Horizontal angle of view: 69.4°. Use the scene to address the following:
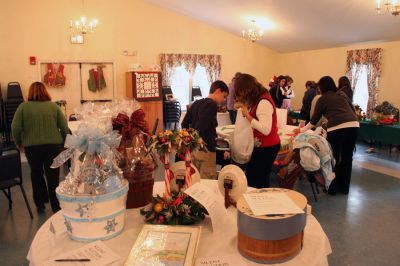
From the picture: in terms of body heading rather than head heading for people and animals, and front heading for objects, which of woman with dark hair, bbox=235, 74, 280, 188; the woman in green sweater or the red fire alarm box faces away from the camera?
the woman in green sweater

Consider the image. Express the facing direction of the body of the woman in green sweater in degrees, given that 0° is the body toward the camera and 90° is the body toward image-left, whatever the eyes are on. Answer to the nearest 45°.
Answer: approximately 180°

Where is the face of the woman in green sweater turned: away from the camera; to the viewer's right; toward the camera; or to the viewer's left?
away from the camera

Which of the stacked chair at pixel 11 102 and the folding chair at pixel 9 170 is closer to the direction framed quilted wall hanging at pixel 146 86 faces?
the folding chair
